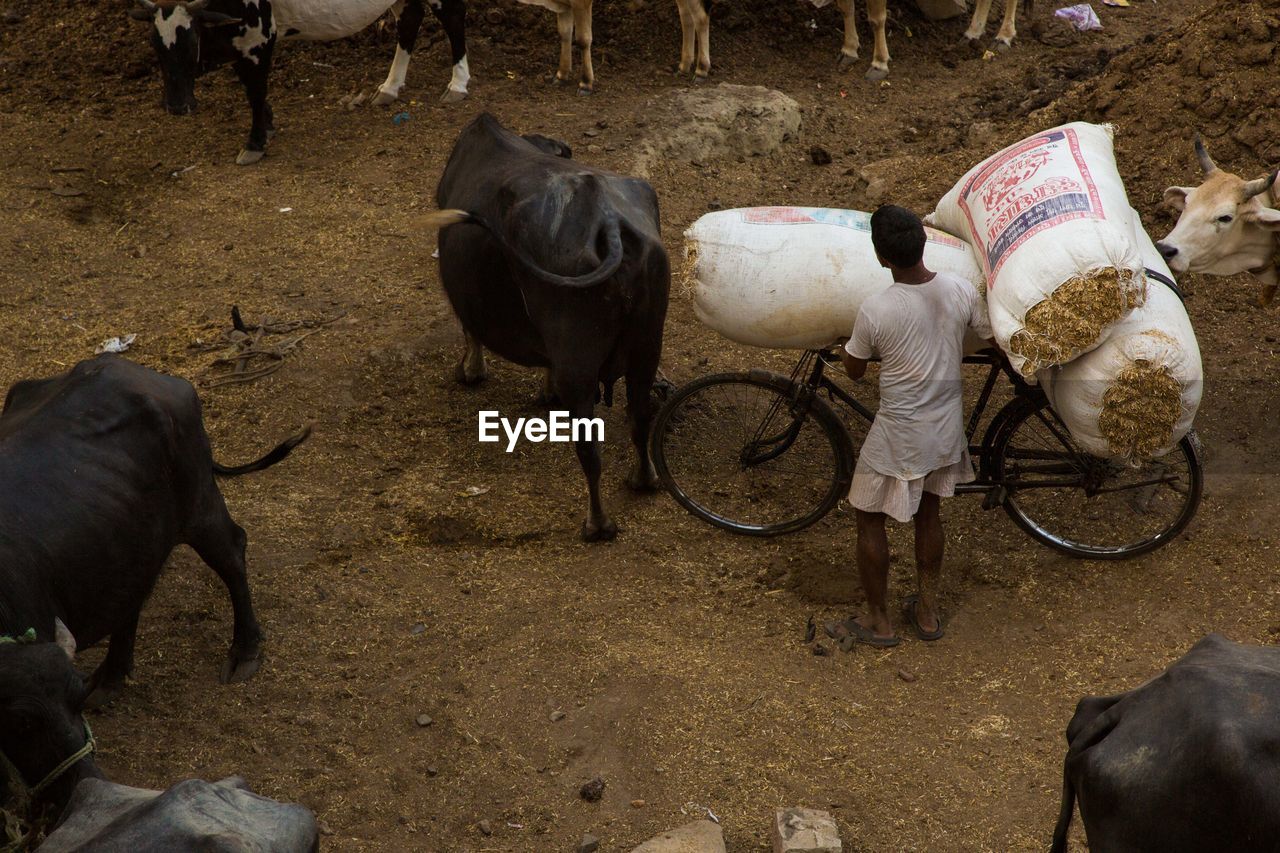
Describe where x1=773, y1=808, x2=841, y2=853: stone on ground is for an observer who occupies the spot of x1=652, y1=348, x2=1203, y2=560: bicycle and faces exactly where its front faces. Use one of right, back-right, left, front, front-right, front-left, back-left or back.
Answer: left

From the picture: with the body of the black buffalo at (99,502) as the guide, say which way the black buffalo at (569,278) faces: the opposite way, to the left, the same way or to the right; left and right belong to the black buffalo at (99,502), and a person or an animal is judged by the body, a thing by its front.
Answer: to the right

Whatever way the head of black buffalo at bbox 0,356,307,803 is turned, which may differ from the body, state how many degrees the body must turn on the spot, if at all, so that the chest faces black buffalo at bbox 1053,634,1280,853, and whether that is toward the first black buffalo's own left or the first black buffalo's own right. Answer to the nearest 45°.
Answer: approximately 90° to the first black buffalo's own left

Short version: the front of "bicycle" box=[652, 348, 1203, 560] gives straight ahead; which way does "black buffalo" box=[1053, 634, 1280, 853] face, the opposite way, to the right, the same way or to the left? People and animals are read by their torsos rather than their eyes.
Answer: the opposite way

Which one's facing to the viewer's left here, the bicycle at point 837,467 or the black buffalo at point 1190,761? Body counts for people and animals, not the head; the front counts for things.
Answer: the bicycle

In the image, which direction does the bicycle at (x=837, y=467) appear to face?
to the viewer's left

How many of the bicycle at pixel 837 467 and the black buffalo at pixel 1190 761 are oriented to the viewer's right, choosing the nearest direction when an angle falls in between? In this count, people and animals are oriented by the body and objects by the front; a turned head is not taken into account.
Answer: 1

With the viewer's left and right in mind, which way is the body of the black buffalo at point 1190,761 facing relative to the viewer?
facing to the right of the viewer

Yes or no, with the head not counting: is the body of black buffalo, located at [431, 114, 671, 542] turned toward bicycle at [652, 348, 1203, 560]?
no

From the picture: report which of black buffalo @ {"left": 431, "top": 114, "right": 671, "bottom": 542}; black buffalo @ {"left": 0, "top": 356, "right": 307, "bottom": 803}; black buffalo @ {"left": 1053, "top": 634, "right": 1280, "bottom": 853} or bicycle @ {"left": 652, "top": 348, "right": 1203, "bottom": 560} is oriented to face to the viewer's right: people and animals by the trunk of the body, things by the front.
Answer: black buffalo @ {"left": 1053, "top": 634, "right": 1280, "bottom": 853}

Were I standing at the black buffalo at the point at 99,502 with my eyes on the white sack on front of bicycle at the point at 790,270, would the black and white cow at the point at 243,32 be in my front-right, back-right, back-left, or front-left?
front-left

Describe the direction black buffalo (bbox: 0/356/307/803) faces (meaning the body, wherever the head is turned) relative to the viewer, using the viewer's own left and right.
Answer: facing the viewer and to the left of the viewer

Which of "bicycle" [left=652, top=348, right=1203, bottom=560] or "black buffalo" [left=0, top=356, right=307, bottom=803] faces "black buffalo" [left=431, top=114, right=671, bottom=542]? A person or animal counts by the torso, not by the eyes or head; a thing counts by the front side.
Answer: the bicycle

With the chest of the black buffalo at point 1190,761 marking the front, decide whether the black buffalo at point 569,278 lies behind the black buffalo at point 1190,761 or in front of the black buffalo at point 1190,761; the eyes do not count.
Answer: behind

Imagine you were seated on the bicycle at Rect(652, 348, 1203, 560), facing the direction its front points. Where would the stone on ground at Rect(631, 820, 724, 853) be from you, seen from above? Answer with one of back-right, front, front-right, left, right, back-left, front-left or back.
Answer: left

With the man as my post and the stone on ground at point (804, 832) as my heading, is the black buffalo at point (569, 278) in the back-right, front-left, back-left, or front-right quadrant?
back-right

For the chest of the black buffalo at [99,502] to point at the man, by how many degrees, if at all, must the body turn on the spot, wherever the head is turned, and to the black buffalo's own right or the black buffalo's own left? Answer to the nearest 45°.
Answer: approximately 135° to the black buffalo's own left

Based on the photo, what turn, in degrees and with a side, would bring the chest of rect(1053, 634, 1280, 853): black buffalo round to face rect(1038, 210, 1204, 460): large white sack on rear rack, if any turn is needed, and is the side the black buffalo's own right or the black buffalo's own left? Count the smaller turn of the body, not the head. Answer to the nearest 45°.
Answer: approximately 90° to the black buffalo's own left
